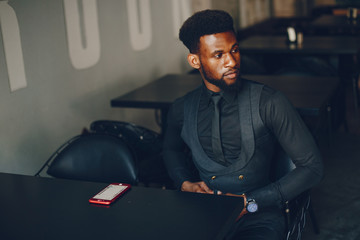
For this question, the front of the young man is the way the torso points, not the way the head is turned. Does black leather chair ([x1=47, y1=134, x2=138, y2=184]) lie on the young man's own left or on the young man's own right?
on the young man's own right

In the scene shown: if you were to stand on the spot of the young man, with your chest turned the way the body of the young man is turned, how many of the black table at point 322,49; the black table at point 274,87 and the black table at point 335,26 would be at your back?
3

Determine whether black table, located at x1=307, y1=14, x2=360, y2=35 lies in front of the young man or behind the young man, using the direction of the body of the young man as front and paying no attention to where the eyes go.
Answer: behind

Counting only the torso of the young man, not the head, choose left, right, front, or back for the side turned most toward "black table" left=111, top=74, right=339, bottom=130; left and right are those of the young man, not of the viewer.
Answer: back

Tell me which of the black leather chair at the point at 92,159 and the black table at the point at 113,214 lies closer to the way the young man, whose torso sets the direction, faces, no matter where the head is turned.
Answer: the black table

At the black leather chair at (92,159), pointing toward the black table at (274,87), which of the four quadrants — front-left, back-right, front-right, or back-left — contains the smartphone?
back-right

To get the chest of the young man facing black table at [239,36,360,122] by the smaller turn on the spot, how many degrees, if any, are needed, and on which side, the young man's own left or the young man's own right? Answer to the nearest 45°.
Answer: approximately 180°

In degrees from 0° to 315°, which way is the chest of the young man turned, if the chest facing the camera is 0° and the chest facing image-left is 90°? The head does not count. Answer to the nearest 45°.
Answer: approximately 0°
